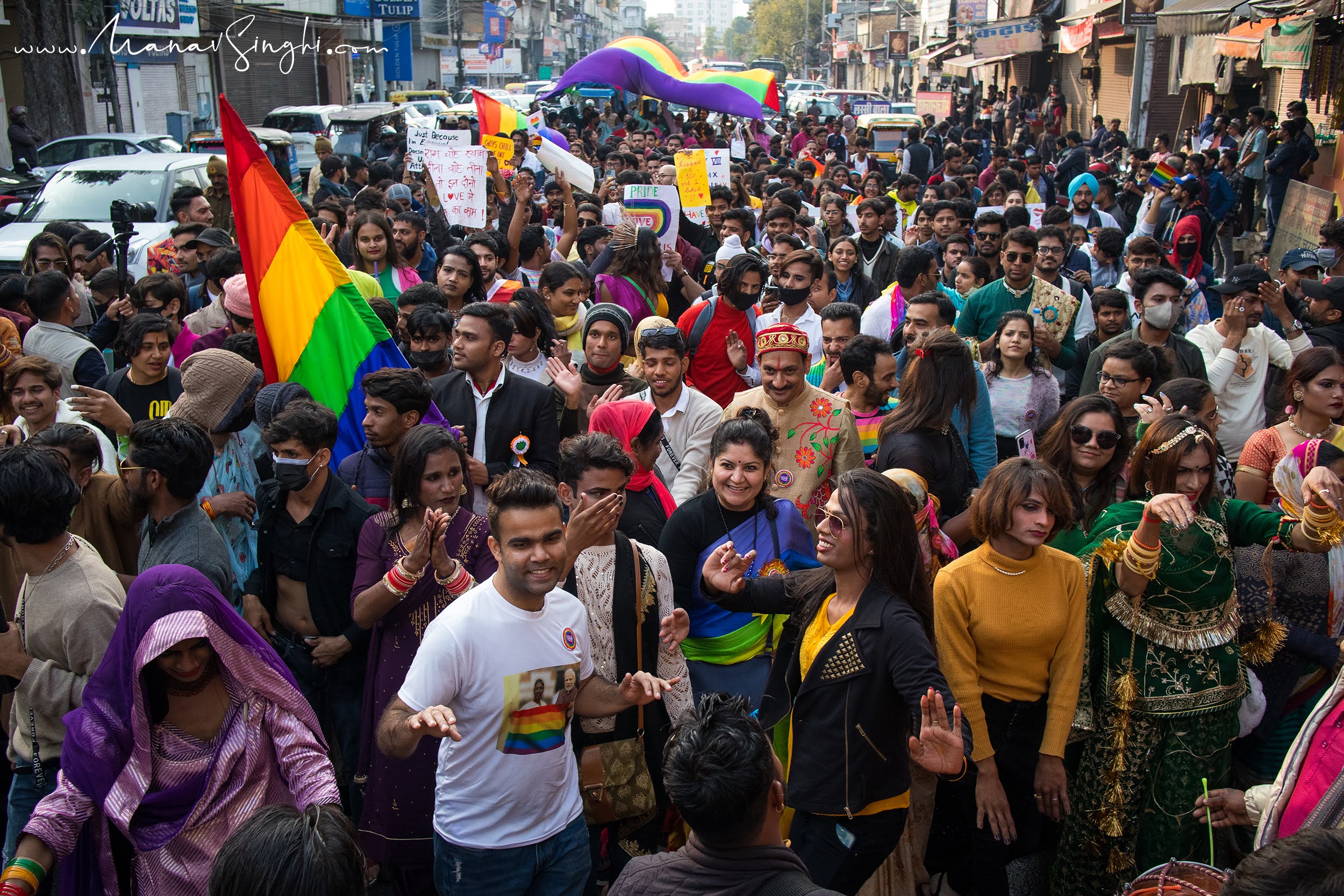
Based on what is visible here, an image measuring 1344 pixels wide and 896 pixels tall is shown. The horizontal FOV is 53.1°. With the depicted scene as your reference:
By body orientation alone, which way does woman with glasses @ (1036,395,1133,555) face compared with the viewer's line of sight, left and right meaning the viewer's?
facing the viewer

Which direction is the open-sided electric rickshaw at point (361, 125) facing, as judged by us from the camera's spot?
facing the viewer and to the left of the viewer

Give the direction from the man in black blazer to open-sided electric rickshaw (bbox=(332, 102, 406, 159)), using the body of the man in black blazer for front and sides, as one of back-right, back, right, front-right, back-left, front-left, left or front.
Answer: back-right

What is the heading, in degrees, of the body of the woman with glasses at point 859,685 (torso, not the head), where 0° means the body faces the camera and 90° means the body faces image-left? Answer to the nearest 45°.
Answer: approximately 45°

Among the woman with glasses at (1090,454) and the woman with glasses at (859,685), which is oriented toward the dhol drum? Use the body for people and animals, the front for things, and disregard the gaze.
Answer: the woman with glasses at (1090,454)

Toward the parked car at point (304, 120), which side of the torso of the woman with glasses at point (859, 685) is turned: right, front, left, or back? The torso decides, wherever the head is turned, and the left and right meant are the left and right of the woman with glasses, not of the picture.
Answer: right

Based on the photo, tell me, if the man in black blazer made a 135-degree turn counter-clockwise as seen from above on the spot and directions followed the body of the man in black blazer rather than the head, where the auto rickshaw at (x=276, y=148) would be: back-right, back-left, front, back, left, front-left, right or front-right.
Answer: left

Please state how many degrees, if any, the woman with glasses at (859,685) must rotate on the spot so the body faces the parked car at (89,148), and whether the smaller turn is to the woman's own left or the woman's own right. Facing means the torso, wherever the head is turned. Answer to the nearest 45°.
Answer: approximately 90° to the woman's own right

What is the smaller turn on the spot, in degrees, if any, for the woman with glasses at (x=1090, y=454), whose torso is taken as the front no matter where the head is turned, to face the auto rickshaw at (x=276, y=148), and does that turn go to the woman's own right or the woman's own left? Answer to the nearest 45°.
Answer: approximately 135° to the woman's own right

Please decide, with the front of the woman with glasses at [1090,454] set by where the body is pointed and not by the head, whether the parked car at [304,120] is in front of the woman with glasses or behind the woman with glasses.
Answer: behind

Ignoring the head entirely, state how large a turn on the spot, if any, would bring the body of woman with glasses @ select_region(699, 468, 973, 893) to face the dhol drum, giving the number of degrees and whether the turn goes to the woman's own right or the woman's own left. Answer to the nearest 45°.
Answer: approximately 90° to the woman's own left

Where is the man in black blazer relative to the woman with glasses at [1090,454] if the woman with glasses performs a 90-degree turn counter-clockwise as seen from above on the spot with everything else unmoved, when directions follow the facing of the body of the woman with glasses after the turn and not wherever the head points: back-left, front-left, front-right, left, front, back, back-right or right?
back
